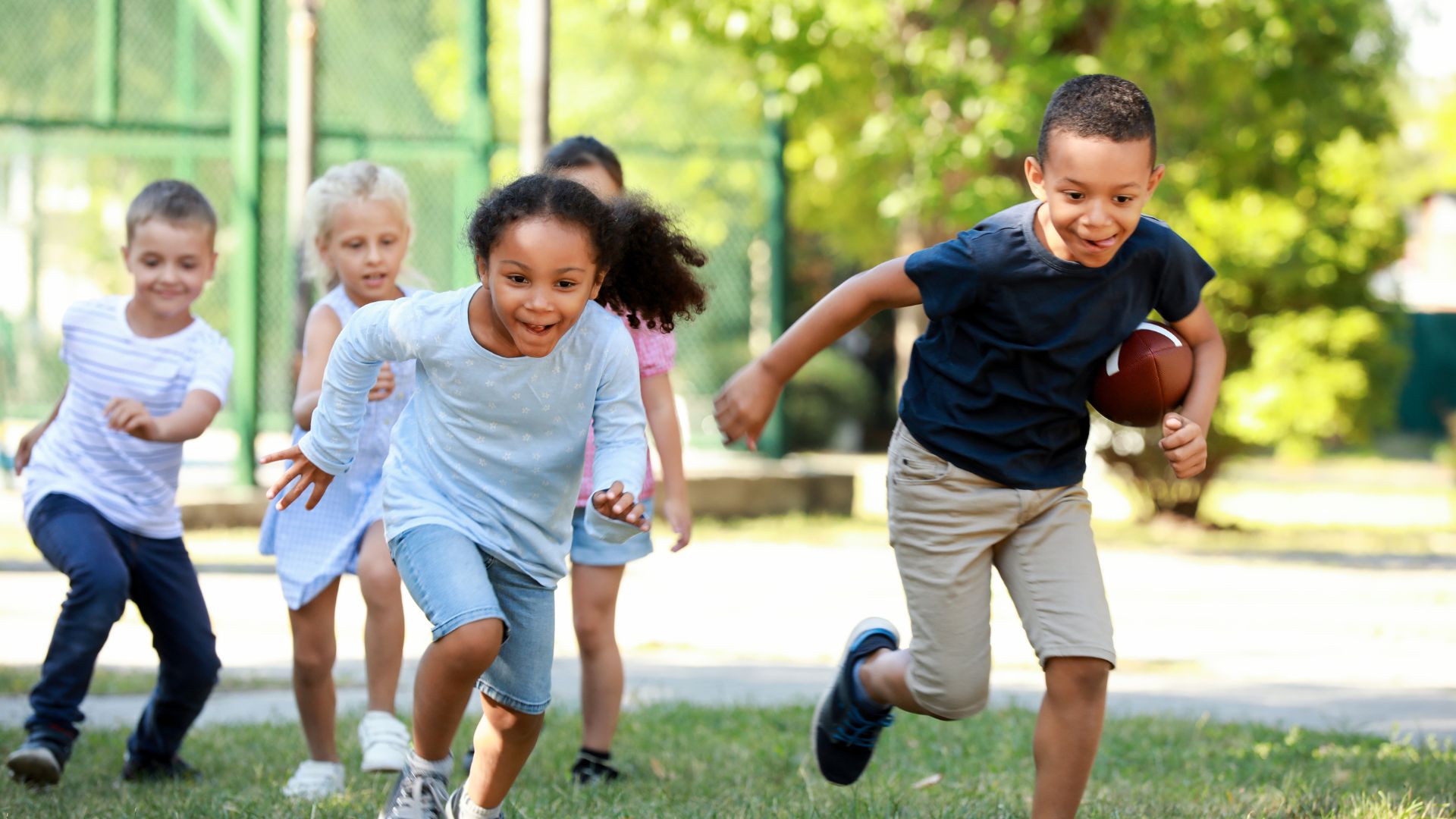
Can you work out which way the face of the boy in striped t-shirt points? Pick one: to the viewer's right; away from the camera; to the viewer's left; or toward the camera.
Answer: toward the camera

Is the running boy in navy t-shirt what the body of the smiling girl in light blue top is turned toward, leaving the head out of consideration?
no

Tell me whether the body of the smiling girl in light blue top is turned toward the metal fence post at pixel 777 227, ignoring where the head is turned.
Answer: no

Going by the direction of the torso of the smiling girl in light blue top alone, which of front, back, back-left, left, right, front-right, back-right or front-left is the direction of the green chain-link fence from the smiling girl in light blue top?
back

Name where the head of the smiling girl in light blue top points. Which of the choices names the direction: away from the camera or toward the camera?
toward the camera

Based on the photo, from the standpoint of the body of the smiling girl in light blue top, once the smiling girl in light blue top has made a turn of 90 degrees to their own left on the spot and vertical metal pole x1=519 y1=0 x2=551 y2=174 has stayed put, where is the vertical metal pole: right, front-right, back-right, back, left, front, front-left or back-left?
left

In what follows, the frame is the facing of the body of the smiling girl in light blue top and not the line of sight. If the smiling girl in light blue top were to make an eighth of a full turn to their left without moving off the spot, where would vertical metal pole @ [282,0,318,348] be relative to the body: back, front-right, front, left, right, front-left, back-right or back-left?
back-left

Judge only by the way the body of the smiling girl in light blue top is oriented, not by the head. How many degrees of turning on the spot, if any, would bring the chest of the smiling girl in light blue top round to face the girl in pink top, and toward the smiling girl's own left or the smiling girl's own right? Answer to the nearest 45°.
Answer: approximately 180°

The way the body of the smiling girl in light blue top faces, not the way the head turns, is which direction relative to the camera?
toward the camera

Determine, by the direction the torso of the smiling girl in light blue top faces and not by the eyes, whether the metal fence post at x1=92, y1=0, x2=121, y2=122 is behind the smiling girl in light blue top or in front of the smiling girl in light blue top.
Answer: behind

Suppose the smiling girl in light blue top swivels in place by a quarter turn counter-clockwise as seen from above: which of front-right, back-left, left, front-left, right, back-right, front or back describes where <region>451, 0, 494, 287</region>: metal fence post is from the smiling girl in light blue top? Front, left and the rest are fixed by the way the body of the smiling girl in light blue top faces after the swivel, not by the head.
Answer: left
